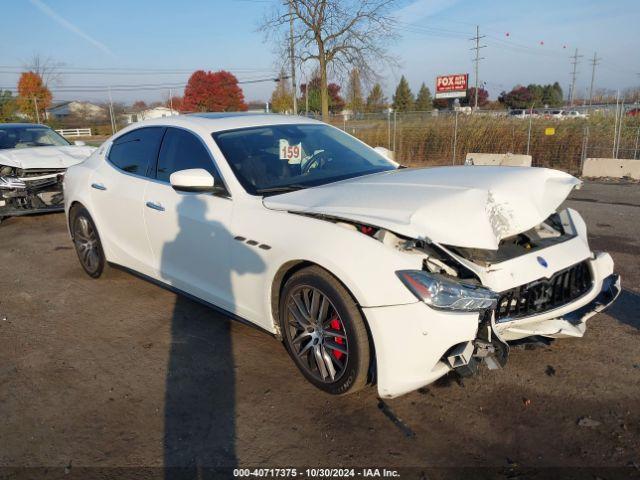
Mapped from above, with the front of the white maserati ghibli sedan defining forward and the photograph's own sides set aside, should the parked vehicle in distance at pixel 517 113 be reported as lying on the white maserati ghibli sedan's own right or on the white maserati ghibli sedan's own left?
on the white maserati ghibli sedan's own left

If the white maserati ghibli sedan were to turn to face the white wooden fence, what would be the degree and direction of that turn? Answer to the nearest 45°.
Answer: approximately 180°

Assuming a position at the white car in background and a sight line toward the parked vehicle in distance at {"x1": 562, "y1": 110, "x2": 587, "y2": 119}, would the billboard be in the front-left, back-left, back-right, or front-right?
front-left

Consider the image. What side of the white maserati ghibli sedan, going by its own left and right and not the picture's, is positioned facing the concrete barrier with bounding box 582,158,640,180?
left

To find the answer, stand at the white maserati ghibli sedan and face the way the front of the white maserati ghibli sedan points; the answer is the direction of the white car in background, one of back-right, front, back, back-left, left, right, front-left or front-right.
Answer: back

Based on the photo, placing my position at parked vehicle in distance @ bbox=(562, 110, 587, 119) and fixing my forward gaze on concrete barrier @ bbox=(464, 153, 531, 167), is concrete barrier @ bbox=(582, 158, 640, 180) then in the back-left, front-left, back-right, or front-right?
front-left

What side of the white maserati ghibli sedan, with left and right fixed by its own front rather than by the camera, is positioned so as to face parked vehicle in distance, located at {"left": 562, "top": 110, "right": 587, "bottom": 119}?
left

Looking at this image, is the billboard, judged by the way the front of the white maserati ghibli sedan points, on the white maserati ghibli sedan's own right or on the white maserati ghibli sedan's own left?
on the white maserati ghibli sedan's own left

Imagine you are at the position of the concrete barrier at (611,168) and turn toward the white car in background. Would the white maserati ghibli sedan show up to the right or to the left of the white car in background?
left

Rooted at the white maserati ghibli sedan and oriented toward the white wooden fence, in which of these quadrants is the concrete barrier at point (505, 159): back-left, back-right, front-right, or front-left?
front-right

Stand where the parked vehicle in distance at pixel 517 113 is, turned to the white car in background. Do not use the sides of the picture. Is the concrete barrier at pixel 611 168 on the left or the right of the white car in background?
left

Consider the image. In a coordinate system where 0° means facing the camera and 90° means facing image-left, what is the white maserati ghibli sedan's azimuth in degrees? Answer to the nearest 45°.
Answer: approximately 315°

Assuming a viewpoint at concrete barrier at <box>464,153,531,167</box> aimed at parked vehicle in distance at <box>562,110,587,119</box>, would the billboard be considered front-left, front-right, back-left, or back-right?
front-left

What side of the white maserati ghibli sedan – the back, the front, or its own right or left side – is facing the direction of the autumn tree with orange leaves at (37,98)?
back

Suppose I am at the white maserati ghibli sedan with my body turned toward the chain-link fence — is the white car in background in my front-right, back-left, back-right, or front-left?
front-left
